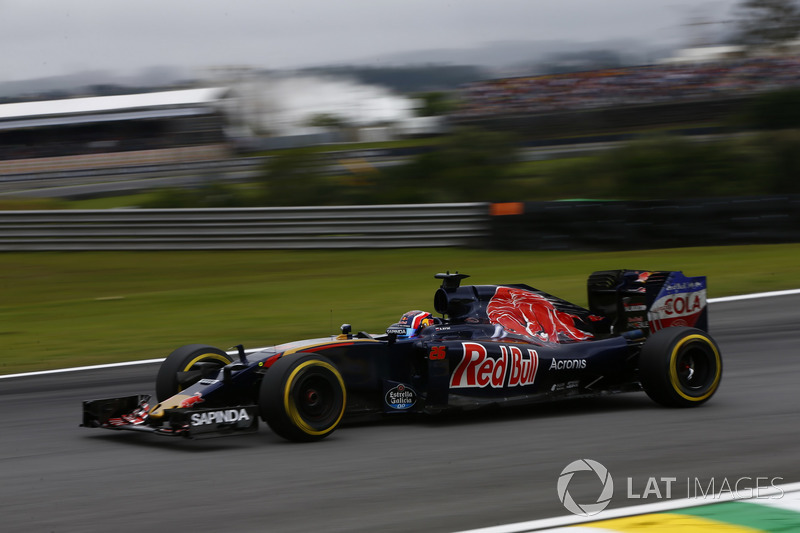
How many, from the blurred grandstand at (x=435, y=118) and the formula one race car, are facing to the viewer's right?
0

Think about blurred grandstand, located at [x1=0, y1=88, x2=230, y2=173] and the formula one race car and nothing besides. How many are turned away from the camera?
0

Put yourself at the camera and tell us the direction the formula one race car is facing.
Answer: facing the viewer and to the left of the viewer

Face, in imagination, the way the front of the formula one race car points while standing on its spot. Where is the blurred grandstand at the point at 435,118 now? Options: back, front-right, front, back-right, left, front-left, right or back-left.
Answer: back-right

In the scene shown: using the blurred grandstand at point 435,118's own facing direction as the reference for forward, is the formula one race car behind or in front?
in front

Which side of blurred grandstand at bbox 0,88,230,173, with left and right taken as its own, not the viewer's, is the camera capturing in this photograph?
front

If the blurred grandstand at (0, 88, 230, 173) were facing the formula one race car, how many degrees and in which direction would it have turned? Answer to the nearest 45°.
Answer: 0° — it already faces it
